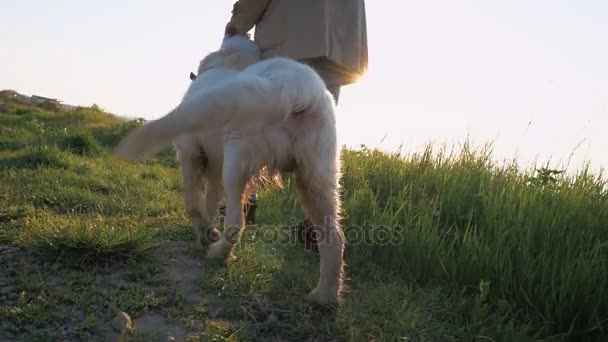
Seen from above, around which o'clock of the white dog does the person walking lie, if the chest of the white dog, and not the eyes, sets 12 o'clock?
The person walking is roughly at 2 o'clock from the white dog.

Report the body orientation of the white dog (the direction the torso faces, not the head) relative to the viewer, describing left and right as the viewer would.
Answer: facing away from the viewer and to the left of the viewer
